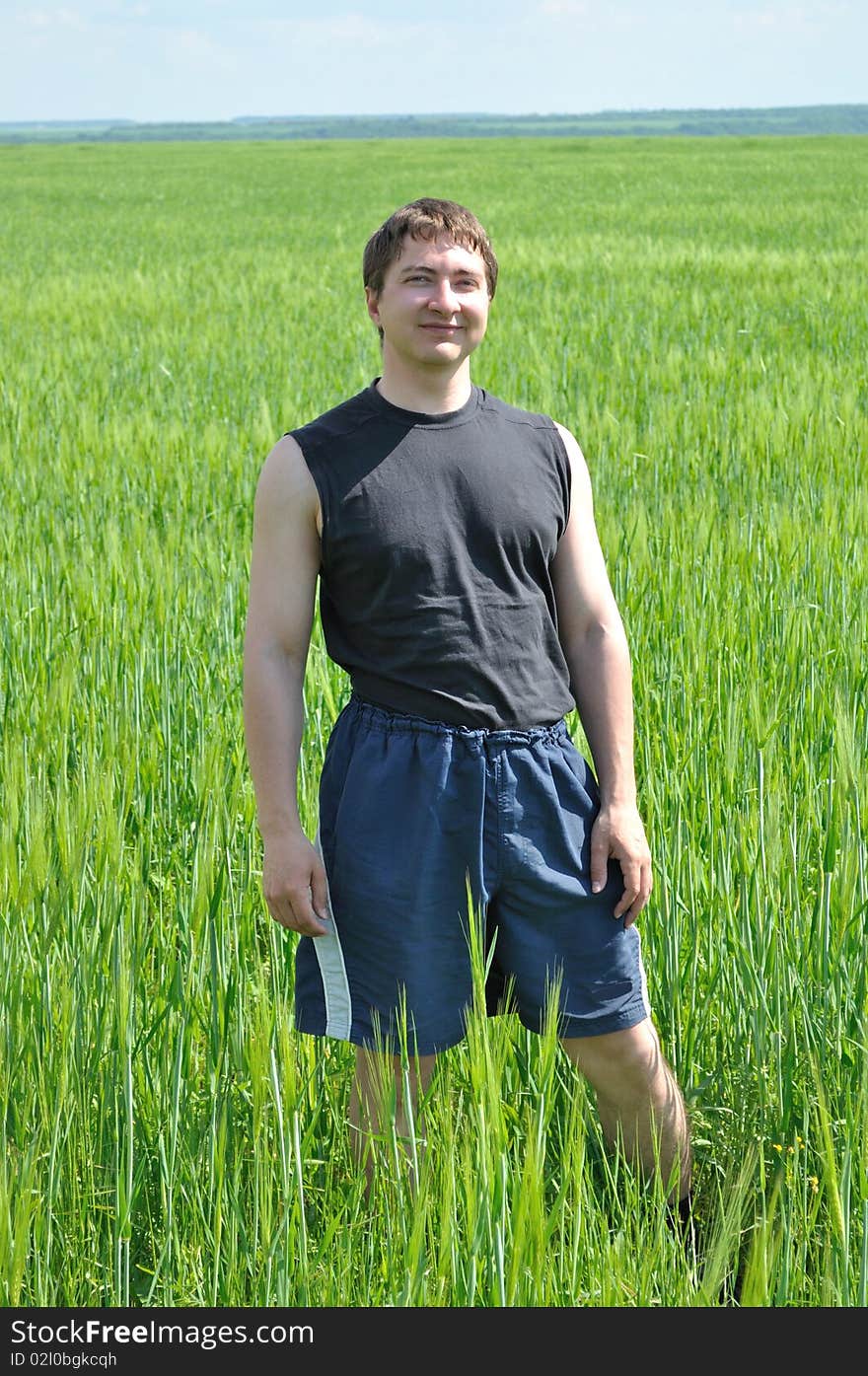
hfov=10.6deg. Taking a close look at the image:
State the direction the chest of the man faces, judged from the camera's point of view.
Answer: toward the camera
